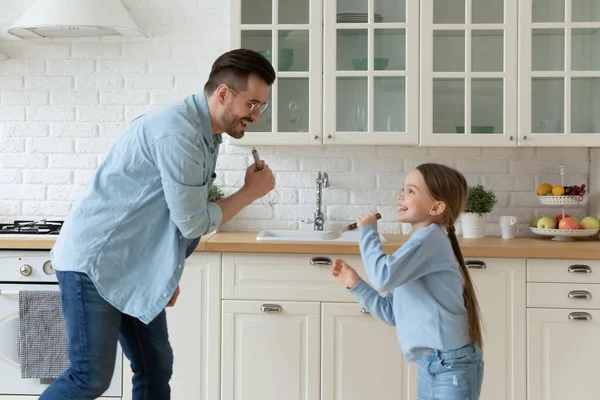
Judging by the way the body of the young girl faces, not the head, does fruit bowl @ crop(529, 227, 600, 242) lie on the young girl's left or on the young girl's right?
on the young girl's right

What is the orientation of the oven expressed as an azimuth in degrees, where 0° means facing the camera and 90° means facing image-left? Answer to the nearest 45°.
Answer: approximately 0°

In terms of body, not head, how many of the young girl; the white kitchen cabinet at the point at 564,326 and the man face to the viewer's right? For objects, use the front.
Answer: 1

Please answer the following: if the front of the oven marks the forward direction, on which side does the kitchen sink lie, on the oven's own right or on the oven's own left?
on the oven's own left

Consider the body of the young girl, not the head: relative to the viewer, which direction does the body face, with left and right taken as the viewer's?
facing to the left of the viewer

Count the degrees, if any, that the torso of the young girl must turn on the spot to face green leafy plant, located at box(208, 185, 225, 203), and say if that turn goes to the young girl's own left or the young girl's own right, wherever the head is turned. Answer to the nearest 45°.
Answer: approximately 45° to the young girl's own right

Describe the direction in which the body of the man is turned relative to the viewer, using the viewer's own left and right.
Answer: facing to the right of the viewer

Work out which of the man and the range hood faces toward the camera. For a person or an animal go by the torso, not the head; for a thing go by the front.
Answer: the range hood

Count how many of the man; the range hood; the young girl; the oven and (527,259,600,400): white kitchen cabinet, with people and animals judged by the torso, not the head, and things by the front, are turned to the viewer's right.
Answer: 1

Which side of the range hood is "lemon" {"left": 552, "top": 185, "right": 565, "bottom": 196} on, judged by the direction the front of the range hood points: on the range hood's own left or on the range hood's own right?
on the range hood's own left

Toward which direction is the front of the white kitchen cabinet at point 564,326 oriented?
toward the camera

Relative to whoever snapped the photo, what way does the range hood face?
facing the viewer

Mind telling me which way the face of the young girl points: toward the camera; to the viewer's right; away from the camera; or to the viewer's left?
to the viewer's left

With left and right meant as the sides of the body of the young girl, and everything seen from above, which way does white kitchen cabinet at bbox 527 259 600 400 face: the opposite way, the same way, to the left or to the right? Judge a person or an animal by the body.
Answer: to the left
